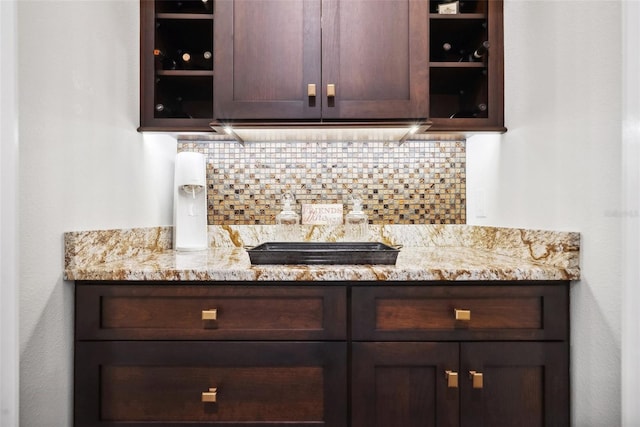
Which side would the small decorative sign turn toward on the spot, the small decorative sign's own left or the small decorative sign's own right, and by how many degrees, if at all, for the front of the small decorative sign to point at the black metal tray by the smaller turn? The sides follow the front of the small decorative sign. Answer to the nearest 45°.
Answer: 0° — it already faces it

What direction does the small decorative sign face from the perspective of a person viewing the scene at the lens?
facing the viewer

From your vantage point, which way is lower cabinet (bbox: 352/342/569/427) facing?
toward the camera
